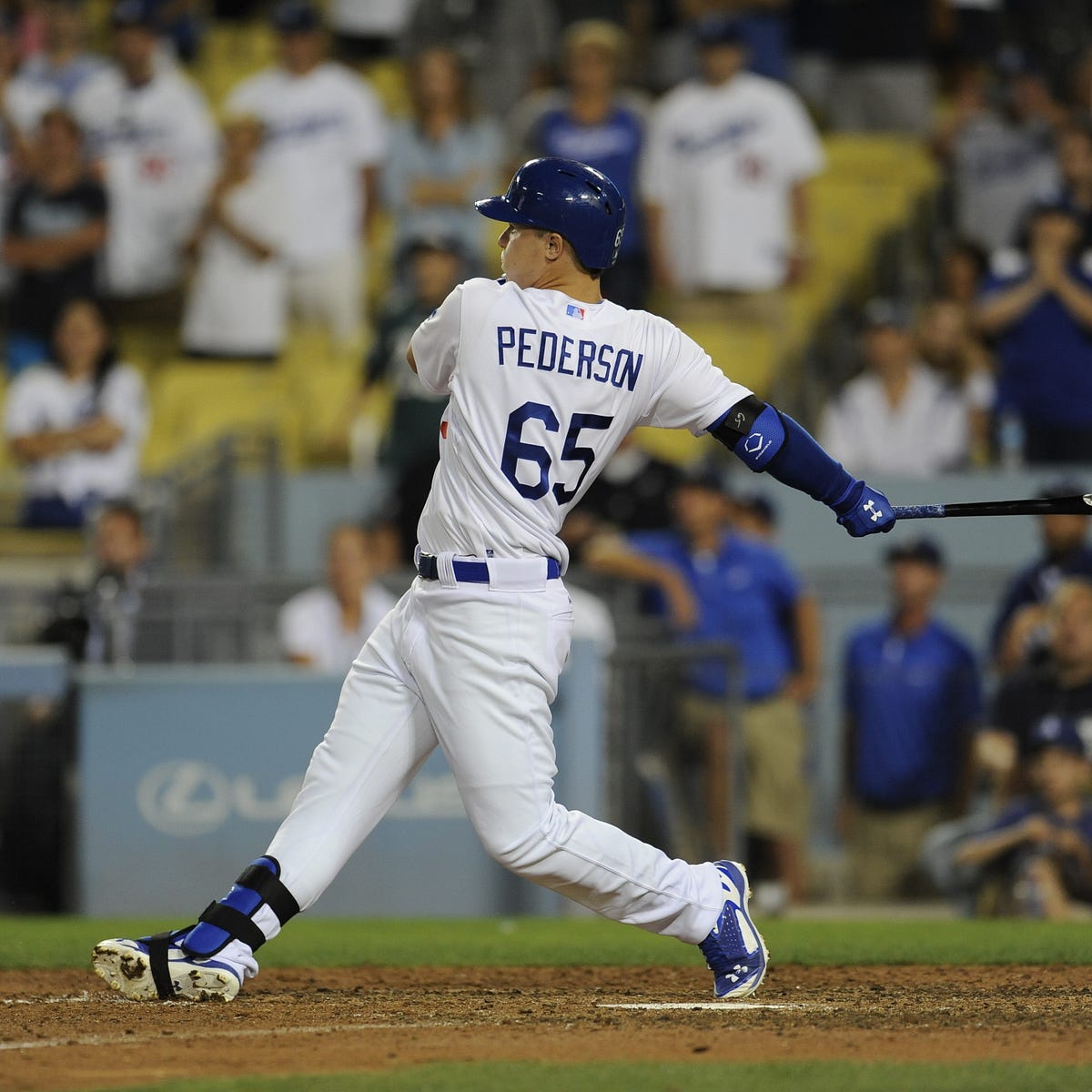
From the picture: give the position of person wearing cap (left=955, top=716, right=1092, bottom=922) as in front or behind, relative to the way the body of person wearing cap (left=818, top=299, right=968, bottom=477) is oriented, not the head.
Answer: in front

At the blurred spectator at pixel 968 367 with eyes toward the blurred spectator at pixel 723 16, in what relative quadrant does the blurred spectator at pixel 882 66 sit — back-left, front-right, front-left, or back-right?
front-right

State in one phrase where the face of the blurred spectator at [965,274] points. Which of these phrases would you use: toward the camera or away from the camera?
toward the camera

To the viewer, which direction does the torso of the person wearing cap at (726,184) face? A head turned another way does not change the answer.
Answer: toward the camera

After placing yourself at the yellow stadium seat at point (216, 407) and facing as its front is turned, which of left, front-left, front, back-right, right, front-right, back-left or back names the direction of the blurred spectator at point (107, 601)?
front

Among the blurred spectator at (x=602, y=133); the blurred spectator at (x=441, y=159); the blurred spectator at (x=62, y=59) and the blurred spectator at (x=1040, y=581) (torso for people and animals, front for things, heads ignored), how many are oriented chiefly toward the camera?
4

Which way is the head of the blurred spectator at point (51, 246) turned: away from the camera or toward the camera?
toward the camera

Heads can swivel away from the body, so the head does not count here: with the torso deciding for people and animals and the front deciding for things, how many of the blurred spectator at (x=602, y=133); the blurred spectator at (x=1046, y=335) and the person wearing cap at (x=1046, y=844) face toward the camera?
3

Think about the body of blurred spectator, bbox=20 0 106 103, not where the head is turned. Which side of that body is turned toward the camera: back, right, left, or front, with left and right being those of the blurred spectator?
front

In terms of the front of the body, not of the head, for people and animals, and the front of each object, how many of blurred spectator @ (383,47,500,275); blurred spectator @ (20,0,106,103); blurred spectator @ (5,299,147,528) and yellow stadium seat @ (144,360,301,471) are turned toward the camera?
4

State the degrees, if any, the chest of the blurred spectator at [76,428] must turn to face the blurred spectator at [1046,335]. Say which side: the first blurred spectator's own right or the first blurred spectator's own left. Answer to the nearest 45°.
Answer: approximately 90° to the first blurred spectator's own left

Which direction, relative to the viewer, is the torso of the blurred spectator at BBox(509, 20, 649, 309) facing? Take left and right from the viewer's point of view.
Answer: facing the viewer

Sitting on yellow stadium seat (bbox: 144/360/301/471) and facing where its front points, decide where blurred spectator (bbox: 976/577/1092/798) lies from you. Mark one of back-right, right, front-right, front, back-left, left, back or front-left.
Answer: front-left
